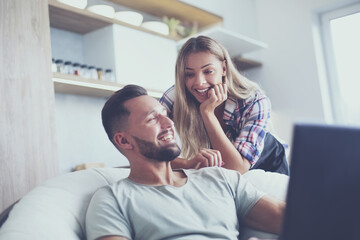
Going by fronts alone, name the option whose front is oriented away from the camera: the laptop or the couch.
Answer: the laptop

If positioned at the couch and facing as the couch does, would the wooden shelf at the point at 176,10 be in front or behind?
behind

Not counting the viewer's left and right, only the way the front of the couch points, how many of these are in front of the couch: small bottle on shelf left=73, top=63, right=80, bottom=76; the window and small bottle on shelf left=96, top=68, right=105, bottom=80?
0

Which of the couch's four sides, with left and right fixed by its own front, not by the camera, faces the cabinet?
back

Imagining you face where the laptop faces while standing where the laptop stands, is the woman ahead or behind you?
ahead

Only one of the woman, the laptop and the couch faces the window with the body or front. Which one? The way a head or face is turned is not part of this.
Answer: the laptop

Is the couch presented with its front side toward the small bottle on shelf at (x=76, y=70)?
no

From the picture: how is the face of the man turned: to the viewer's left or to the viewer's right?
to the viewer's right

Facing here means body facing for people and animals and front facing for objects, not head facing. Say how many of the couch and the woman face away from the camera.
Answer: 0

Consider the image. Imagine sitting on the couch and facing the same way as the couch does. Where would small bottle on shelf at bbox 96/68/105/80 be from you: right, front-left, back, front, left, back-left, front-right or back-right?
back

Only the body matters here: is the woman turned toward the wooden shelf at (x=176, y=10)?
no

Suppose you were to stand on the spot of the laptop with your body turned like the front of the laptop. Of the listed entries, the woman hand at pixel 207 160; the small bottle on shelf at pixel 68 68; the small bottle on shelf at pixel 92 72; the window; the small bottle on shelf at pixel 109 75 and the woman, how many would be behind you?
0

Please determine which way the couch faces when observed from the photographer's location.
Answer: facing the viewer

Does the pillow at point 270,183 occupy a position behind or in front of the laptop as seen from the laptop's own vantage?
in front

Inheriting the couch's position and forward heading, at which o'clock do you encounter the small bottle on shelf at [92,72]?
The small bottle on shelf is roughly at 6 o'clock from the couch.

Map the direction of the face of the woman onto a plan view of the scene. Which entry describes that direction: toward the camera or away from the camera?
toward the camera

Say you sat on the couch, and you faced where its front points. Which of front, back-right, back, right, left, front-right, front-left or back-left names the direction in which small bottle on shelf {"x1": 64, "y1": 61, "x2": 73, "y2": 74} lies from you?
back

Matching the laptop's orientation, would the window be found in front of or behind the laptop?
in front
